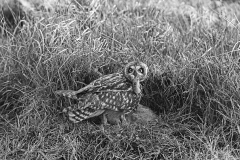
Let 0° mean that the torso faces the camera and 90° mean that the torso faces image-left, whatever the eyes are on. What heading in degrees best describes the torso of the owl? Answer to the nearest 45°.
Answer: approximately 270°
